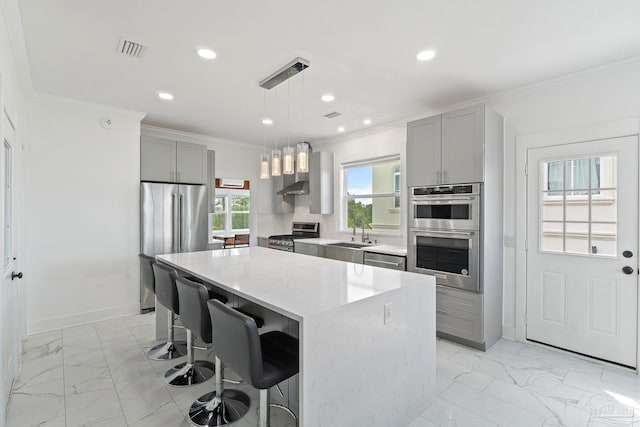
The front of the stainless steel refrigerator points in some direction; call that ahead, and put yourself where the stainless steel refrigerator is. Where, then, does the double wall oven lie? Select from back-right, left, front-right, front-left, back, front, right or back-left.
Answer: front-left

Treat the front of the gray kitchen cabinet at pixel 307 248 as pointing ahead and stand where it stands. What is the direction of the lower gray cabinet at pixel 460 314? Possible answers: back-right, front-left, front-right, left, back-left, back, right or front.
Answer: left

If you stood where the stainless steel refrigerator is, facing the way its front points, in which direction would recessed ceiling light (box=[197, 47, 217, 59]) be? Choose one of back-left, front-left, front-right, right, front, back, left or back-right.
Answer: front

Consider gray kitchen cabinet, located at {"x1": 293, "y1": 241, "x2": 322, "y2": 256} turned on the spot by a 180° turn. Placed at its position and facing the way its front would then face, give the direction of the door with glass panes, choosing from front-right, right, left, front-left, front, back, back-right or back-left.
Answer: right

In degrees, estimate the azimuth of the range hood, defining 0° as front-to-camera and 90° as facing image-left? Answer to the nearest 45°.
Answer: approximately 45°

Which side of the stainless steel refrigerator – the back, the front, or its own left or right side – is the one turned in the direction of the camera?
front

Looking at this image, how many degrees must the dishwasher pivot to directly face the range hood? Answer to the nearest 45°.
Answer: approximately 90° to its right

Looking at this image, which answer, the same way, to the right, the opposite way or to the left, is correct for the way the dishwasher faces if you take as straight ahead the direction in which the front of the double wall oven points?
the same way

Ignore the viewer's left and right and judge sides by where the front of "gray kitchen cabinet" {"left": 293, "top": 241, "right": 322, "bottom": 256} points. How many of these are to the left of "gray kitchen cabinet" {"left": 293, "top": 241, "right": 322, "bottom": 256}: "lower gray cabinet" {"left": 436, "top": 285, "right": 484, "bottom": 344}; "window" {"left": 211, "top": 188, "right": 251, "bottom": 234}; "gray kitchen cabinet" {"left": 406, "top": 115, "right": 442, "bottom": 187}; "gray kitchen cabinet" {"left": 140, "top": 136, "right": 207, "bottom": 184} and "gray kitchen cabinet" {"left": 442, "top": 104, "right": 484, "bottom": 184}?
3

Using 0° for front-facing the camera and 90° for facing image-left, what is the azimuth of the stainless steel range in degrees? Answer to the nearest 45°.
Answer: approximately 45°

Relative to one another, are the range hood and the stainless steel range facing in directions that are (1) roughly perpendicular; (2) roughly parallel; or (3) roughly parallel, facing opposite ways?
roughly parallel

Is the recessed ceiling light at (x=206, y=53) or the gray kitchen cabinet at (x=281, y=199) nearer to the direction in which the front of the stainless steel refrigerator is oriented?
the recessed ceiling light

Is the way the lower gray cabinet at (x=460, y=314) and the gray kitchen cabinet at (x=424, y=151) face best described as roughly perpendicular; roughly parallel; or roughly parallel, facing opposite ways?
roughly parallel

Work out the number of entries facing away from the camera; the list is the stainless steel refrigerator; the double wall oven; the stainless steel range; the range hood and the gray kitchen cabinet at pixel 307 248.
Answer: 0

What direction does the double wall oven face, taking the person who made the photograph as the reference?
facing the viewer and to the left of the viewer

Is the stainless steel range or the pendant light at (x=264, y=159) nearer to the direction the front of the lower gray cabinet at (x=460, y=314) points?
the pendant light

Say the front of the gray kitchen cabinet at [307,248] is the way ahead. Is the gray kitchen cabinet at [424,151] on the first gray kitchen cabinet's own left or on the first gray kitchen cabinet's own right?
on the first gray kitchen cabinet's own left
